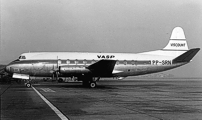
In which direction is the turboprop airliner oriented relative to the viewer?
to the viewer's left
